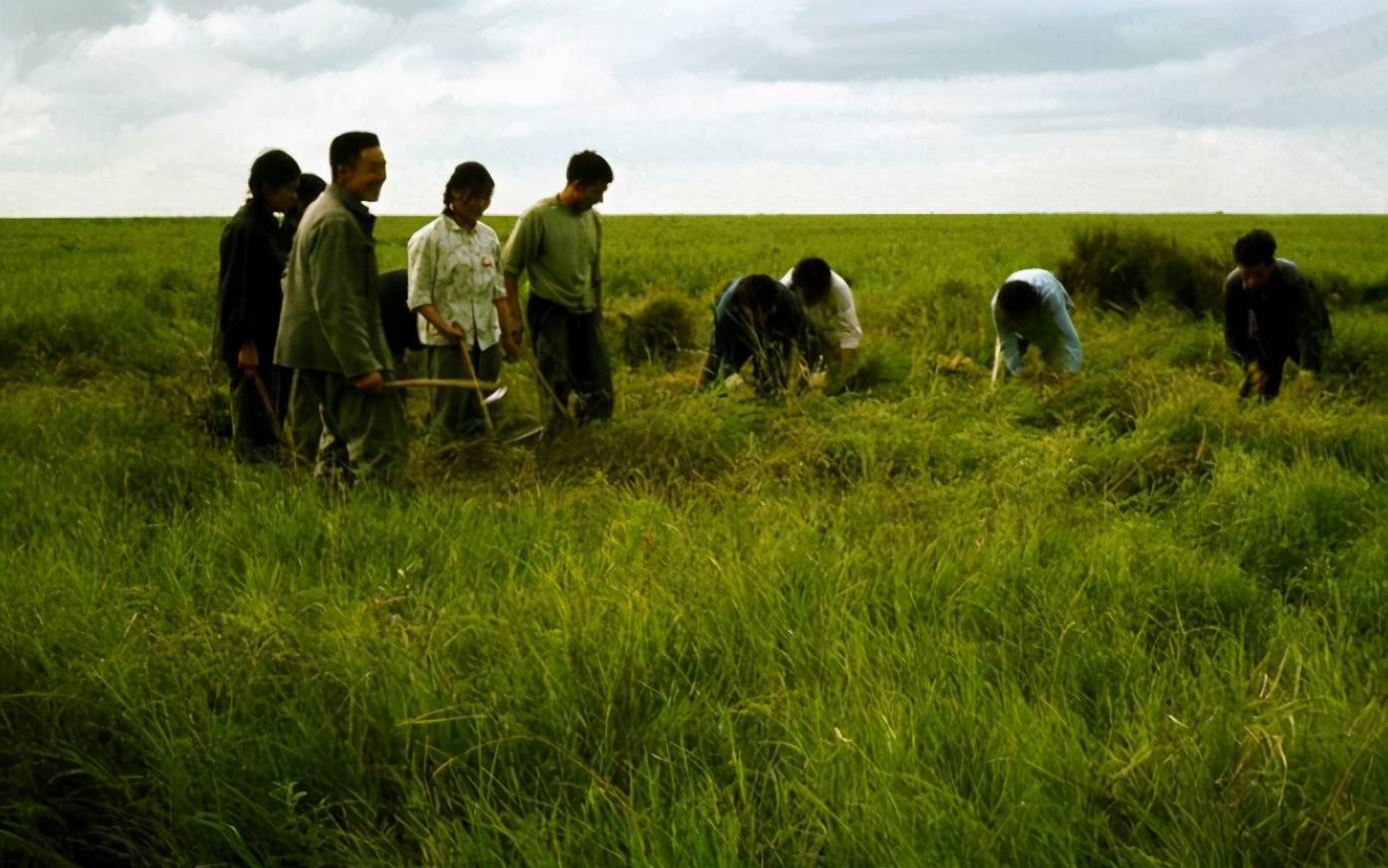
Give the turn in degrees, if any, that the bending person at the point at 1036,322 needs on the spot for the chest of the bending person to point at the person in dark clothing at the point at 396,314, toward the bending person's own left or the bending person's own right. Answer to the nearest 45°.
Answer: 0° — they already face them

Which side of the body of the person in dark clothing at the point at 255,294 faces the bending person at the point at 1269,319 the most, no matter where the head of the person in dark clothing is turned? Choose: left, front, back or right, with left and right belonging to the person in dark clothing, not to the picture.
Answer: front

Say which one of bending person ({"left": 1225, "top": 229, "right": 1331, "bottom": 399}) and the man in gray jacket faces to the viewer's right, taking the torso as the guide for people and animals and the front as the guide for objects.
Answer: the man in gray jacket

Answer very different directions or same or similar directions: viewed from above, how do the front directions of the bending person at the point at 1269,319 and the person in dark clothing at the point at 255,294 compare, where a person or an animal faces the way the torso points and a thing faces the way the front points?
very different directions

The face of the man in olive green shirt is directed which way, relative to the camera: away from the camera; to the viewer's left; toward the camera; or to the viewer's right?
to the viewer's right

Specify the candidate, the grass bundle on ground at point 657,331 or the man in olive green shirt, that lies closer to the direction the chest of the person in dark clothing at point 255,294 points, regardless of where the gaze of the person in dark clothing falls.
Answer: the man in olive green shirt

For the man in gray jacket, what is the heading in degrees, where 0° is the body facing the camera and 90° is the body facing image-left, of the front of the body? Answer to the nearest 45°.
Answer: approximately 270°

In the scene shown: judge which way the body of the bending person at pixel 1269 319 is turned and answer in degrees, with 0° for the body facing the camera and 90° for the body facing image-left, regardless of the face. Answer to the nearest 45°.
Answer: approximately 45°

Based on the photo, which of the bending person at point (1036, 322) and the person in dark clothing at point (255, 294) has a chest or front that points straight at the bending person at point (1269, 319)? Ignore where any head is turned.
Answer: the person in dark clothing

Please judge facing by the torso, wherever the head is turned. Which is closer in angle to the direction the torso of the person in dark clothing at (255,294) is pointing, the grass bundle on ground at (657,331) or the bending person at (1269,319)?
the bending person

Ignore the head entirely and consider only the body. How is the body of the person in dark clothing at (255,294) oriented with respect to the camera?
to the viewer's right

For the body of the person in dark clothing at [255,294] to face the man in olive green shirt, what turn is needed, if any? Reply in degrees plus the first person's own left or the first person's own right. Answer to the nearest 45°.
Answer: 0° — they already face them

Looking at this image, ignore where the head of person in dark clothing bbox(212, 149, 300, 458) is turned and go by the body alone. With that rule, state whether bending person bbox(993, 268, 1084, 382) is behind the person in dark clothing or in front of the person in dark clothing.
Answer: in front

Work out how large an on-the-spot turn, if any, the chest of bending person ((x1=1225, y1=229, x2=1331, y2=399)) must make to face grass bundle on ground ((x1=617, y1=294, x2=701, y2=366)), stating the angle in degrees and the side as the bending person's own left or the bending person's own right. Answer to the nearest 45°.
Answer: approximately 45° to the bending person's own right

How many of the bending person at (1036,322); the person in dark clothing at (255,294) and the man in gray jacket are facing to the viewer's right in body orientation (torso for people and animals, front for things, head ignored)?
2

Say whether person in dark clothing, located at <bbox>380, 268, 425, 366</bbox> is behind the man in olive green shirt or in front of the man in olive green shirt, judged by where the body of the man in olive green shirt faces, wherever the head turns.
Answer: behind
